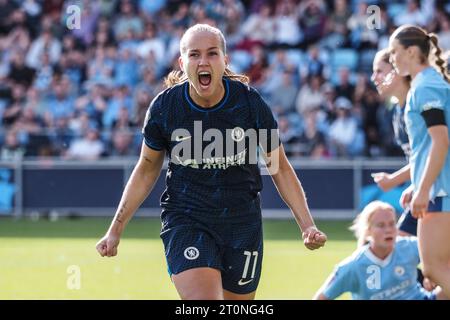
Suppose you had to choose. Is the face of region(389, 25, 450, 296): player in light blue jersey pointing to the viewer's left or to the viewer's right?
to the viewer's left

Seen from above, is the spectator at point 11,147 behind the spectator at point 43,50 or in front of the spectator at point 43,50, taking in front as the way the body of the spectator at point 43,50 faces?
in front

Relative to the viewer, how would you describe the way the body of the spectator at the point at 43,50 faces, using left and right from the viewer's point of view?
facing the viewer

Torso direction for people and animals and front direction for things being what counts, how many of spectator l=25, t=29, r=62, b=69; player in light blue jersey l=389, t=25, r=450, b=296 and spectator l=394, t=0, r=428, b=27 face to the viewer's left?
1

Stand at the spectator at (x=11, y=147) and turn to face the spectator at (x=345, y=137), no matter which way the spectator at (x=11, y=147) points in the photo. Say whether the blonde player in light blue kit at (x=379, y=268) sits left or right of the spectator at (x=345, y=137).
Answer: right

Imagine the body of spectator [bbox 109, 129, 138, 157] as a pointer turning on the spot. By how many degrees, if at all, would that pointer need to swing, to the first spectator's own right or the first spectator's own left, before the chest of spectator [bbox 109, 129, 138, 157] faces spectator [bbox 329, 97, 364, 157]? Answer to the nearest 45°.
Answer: approximately 90° to the first spectator's own left

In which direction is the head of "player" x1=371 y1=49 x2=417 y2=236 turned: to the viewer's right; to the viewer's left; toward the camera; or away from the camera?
to the viewer's left

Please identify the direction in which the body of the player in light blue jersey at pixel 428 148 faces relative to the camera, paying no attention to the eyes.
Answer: to the viewer's left

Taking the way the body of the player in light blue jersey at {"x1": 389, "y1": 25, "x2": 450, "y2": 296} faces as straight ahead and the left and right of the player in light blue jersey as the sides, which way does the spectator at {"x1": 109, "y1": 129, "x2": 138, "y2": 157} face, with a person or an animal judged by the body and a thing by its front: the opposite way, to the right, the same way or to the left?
to the left

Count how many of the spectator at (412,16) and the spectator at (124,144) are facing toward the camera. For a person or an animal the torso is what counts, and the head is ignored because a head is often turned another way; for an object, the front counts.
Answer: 2

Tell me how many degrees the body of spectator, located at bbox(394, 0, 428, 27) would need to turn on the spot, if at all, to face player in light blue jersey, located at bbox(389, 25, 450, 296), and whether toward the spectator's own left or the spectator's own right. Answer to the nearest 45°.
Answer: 0° — they already face them

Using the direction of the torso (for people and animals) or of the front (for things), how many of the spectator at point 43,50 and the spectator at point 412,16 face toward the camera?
2

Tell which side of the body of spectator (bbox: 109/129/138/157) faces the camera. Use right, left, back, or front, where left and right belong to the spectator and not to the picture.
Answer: front

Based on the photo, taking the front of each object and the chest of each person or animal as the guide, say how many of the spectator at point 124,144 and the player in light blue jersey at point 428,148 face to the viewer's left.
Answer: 1

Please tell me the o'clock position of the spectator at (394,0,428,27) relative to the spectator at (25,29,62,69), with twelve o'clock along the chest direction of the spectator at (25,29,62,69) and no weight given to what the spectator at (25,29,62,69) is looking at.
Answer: the spectator at (394,0,428,27) is roughly at 10 o'clock from the spectator at (25,29,62,69).

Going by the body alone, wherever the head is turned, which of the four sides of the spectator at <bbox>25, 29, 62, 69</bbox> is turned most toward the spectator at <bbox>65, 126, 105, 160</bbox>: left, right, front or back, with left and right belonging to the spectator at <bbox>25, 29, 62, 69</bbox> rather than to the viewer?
front
